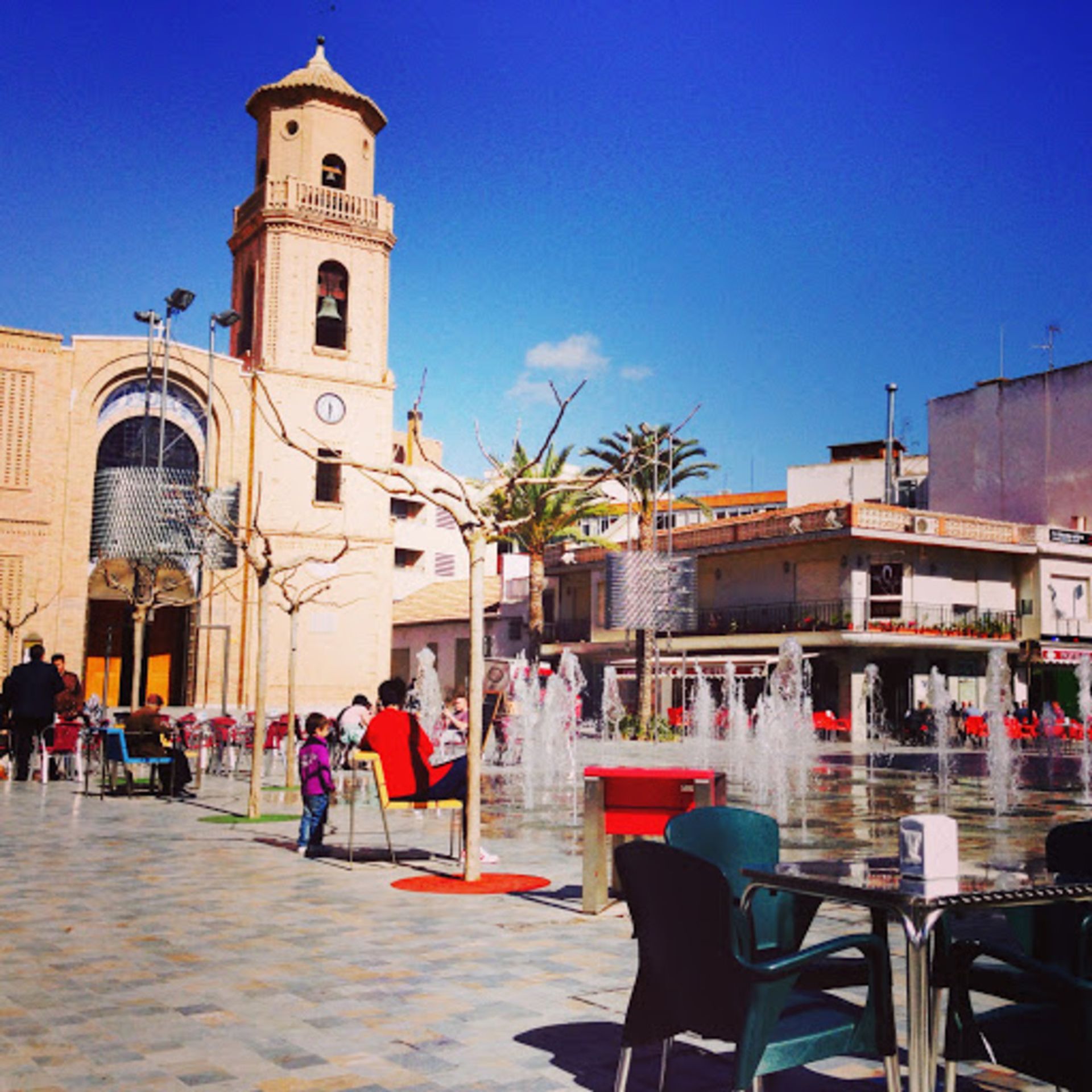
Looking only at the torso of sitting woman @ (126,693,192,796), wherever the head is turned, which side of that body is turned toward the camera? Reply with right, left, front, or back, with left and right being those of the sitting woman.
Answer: right

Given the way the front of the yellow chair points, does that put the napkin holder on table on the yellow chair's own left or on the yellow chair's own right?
on the yellow chair's own right

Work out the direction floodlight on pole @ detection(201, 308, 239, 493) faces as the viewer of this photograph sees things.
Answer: facing to the right of the viewer

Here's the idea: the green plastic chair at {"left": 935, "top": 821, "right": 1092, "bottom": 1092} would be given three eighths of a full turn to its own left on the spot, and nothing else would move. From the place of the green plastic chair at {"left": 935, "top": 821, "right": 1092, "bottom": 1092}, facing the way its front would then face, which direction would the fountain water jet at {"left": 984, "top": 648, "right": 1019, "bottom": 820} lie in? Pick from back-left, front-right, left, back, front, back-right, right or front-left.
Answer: left

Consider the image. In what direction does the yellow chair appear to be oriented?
to the viewer's right

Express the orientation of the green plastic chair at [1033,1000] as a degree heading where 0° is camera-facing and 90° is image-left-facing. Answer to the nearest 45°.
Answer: approximately 45°

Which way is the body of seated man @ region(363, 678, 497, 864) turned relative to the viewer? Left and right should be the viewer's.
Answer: facing away from the viewer and to the right of the viewer

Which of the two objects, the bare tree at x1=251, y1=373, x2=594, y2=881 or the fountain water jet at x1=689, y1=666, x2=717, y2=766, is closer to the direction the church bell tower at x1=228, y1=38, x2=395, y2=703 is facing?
the bare tree
